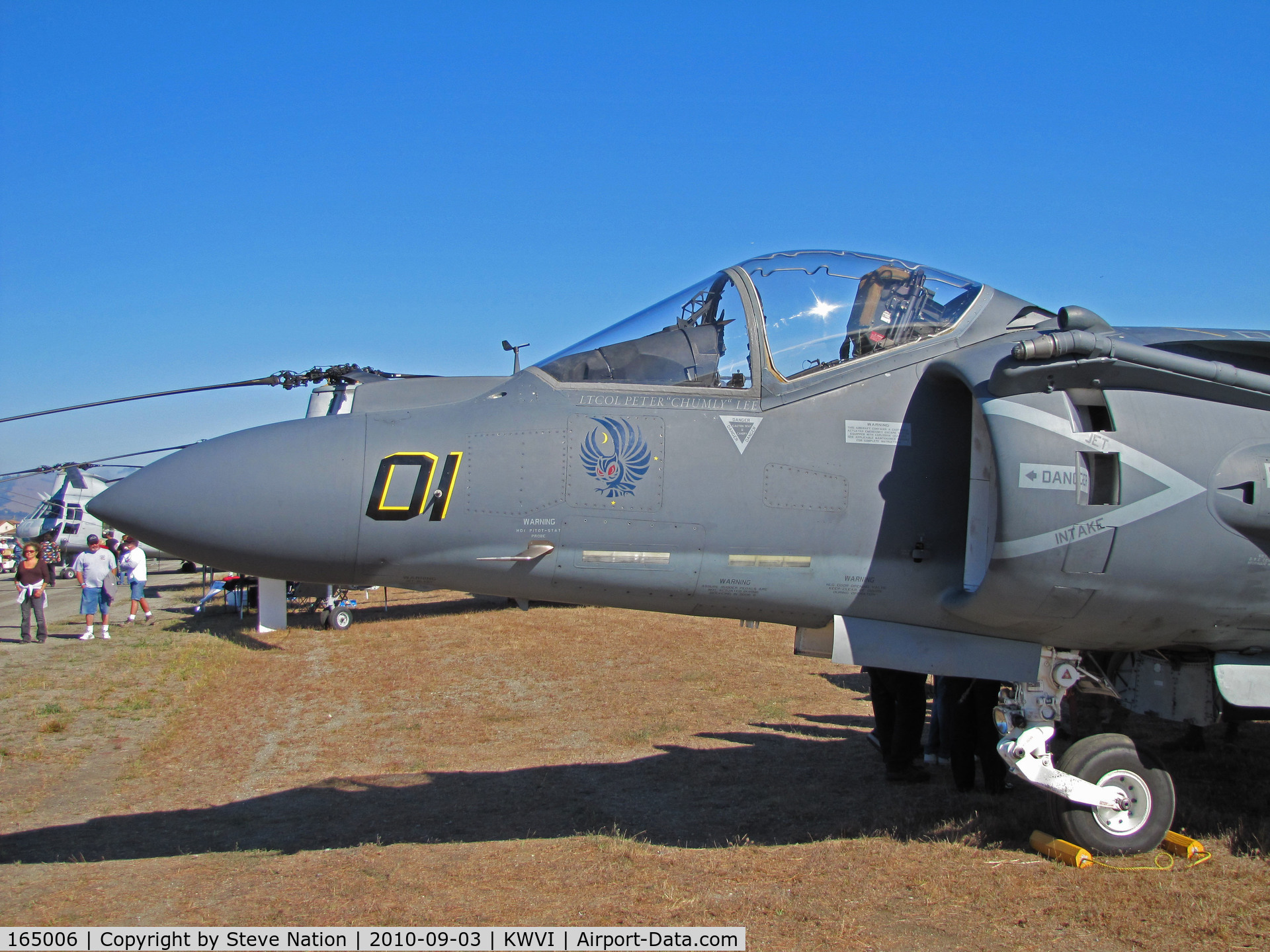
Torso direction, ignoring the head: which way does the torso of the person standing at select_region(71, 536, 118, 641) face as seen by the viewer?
toward the camera

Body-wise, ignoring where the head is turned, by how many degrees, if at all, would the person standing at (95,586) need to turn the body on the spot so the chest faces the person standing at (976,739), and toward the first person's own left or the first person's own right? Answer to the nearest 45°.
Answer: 0° — they already face them

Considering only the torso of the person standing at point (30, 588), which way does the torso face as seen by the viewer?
toward the camera

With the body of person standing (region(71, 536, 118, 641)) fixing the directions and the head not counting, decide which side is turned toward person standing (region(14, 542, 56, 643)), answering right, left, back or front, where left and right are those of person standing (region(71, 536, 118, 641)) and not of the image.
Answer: right

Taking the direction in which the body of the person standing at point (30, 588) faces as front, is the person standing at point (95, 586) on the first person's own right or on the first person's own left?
on the first person's own left

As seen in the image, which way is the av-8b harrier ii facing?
to the viewer's left

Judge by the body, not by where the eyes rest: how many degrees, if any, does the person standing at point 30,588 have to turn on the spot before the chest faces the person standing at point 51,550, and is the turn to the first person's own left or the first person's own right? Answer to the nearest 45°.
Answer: approximately 180°

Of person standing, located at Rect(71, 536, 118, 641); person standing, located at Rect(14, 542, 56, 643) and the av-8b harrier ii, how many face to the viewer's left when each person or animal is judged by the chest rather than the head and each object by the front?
1

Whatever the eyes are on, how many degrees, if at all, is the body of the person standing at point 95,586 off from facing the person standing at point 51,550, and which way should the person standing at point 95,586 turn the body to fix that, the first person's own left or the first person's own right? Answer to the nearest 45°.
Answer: approximately 180°

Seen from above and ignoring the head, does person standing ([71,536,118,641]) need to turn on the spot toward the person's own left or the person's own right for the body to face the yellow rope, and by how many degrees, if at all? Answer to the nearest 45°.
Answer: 0° — they already face it
